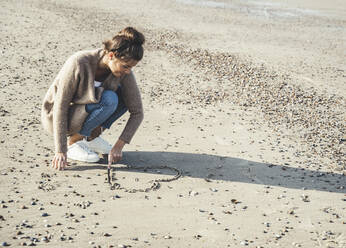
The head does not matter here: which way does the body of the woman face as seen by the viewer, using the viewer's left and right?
facing the viewer and to the right of the viewer
